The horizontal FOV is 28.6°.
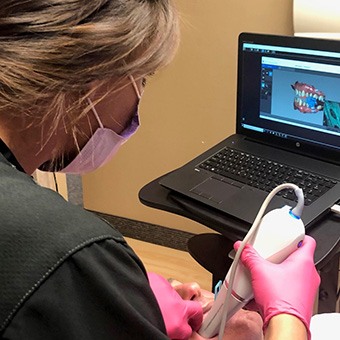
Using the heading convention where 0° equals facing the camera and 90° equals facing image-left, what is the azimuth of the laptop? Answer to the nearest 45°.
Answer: approximately 45°

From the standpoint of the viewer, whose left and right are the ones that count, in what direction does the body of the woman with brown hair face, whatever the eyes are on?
facing away from the viewer and to the right of the viewer

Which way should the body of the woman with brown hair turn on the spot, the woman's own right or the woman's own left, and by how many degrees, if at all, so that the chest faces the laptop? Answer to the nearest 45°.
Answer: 0° — they already face it

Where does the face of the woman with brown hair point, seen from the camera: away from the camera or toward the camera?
away from the camera

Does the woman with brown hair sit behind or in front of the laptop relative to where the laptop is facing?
in front

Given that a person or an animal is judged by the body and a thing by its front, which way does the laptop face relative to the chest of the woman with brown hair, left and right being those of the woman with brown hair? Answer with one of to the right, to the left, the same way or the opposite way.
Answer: the opposite way

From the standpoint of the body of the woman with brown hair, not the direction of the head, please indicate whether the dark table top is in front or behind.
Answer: in front
